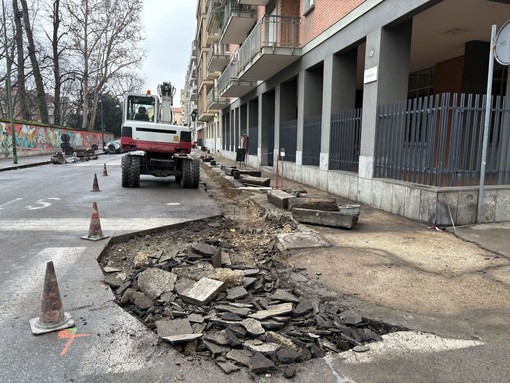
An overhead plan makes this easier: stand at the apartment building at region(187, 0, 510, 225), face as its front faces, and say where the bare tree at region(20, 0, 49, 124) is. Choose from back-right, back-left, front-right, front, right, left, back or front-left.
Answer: right

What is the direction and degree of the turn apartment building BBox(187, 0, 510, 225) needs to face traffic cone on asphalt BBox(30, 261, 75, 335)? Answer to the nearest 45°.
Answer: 0° — it already faces it

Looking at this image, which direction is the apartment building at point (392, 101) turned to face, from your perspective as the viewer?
facing the viewer and to the left of the viewer

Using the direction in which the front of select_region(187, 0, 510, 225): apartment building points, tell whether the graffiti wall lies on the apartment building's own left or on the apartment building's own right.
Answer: on the apartment building's own right
